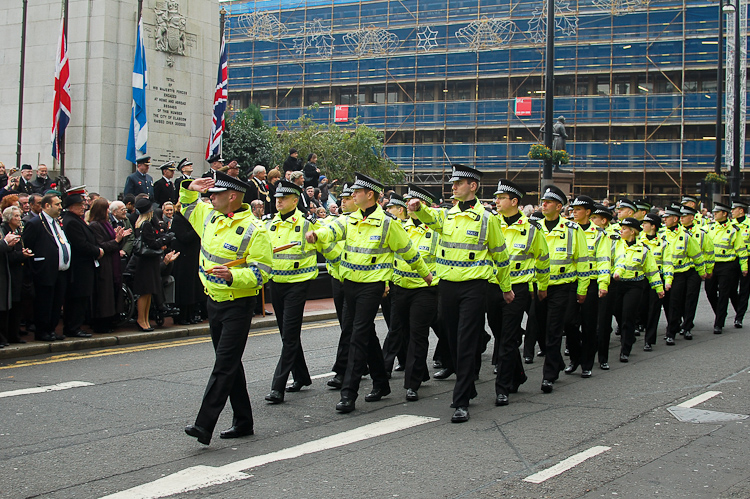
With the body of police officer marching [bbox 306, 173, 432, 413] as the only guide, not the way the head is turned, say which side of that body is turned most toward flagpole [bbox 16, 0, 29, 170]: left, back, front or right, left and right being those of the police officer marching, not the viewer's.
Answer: right

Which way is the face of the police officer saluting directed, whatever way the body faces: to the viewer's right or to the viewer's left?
to the viewer's left

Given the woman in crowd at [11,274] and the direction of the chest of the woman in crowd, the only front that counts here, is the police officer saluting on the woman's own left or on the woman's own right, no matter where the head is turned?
on the woman's own right

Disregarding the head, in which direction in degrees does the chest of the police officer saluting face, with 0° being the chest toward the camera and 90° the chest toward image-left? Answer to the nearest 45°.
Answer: approximately 45°

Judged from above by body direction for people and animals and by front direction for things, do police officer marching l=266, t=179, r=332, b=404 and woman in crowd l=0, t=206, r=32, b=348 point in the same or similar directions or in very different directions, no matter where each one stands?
very different directions

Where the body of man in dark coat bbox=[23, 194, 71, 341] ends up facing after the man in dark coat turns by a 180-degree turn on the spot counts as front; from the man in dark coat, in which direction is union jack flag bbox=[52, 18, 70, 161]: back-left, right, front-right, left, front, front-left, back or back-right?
front-right

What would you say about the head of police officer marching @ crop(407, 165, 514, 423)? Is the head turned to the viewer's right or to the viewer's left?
to the viewer's left

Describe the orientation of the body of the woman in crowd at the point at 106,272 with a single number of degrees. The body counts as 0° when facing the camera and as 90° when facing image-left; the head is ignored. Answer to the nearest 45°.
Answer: approximately 270°

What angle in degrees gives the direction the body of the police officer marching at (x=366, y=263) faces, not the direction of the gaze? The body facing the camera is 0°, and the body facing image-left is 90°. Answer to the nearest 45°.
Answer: approximately 45°

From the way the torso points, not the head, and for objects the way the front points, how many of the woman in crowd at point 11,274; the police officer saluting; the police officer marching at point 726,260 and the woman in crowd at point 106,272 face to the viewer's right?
2

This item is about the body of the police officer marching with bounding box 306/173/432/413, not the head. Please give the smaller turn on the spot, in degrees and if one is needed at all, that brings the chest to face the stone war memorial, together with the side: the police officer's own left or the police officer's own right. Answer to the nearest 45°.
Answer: approximately 90° to the police officer's own right

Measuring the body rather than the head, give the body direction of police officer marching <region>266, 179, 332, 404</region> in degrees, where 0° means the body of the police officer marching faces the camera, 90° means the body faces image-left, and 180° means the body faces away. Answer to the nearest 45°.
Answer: approximately 45°

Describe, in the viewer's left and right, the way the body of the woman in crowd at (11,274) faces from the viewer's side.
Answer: facing to the right of the viewer
